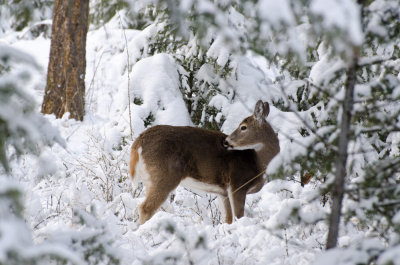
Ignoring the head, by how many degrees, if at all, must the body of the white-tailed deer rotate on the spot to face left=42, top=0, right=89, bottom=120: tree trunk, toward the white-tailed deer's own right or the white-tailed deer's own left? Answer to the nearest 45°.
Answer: approximately 135° to the white-tailed deer's own left

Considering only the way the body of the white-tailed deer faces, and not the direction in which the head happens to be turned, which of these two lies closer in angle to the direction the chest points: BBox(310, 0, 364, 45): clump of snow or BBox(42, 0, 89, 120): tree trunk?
the clump of snow

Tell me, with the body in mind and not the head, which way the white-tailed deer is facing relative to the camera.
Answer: to the viewer's right
